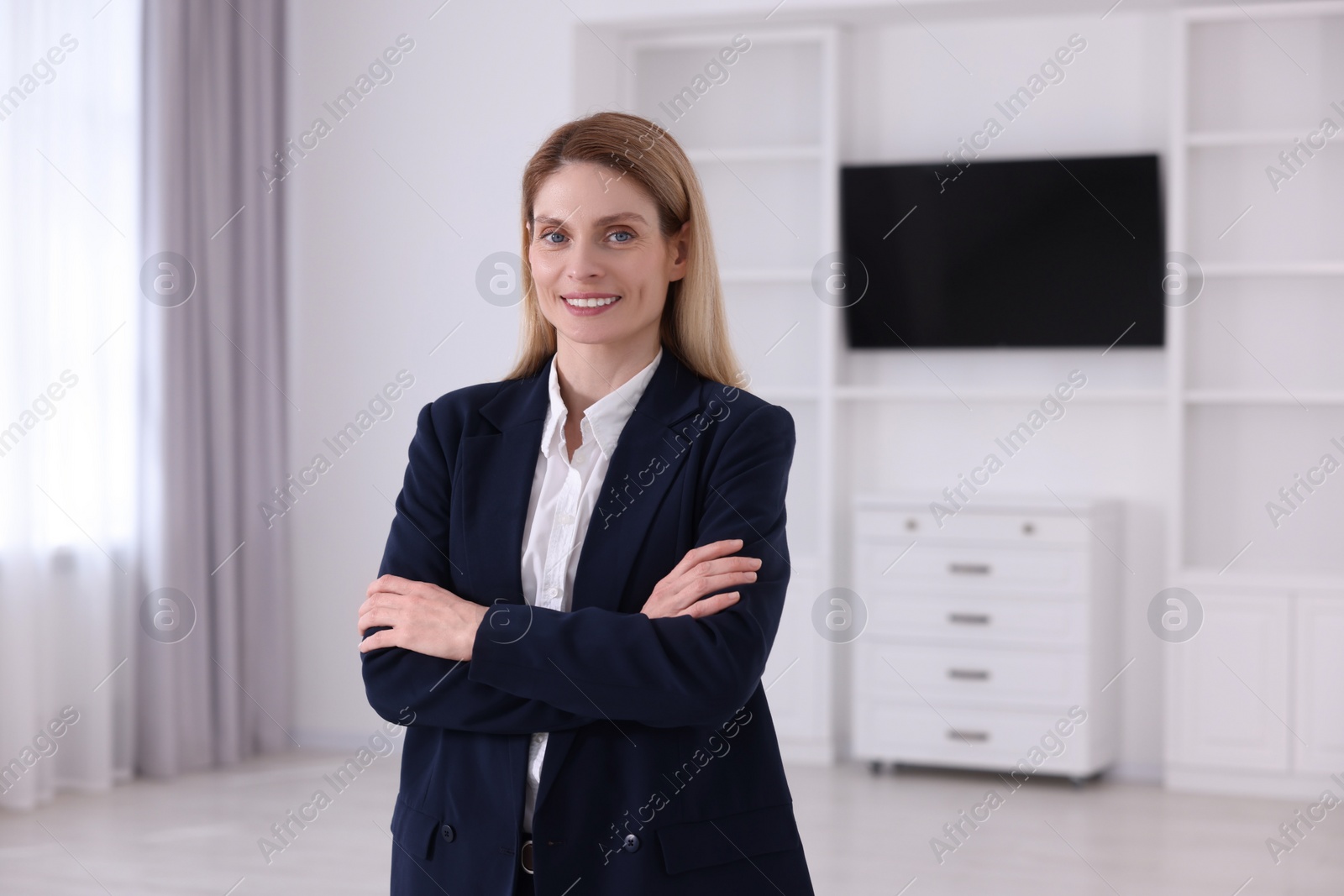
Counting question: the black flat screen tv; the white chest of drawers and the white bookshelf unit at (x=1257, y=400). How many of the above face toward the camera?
3

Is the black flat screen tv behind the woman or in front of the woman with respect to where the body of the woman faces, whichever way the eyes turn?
behind

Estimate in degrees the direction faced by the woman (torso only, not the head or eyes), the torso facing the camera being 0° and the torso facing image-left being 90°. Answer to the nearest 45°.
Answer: approximately 45°

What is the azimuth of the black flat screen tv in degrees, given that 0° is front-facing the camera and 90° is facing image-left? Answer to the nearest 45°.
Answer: approximately 0°

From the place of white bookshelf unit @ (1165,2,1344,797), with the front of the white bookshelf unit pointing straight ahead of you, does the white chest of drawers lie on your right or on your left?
on your right

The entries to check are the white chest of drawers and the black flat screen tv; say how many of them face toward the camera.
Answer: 2
